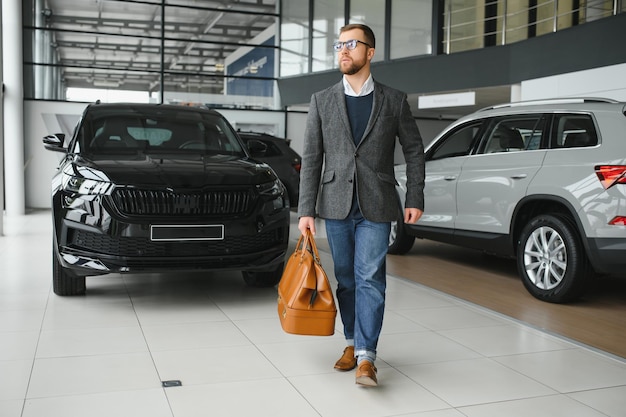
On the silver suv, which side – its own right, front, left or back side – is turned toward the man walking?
left

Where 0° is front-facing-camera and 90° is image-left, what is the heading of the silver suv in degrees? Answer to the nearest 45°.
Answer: approximately 135°

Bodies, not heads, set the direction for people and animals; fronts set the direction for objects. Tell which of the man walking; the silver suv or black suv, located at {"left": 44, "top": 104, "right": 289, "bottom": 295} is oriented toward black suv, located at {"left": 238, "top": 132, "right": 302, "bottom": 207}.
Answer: the silver suv

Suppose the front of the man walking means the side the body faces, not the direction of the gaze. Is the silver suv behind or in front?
behind

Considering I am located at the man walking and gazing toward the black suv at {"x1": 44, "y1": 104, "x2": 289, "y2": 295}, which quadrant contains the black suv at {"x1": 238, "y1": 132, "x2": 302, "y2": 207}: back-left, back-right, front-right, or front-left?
front-right

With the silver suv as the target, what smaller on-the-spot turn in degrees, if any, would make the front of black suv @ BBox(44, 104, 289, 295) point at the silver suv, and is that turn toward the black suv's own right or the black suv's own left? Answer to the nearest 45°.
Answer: approximately 90° to the black suv's own left

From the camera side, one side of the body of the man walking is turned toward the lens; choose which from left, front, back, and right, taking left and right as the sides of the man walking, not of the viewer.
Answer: front

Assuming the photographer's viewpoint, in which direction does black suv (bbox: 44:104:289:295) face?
facing the viewer

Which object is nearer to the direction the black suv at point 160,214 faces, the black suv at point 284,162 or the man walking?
the man walking

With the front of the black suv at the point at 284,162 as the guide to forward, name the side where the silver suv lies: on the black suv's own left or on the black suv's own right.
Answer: on the black suv's own left

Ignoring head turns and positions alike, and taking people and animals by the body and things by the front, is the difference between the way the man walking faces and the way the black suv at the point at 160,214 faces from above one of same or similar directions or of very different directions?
same or similar directions

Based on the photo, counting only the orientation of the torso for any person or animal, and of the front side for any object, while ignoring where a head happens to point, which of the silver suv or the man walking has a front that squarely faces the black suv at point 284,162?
the silver suv

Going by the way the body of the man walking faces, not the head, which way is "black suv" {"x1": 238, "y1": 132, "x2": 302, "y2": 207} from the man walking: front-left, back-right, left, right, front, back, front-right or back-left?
back

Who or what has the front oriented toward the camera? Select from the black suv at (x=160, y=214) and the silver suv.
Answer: the black suv
